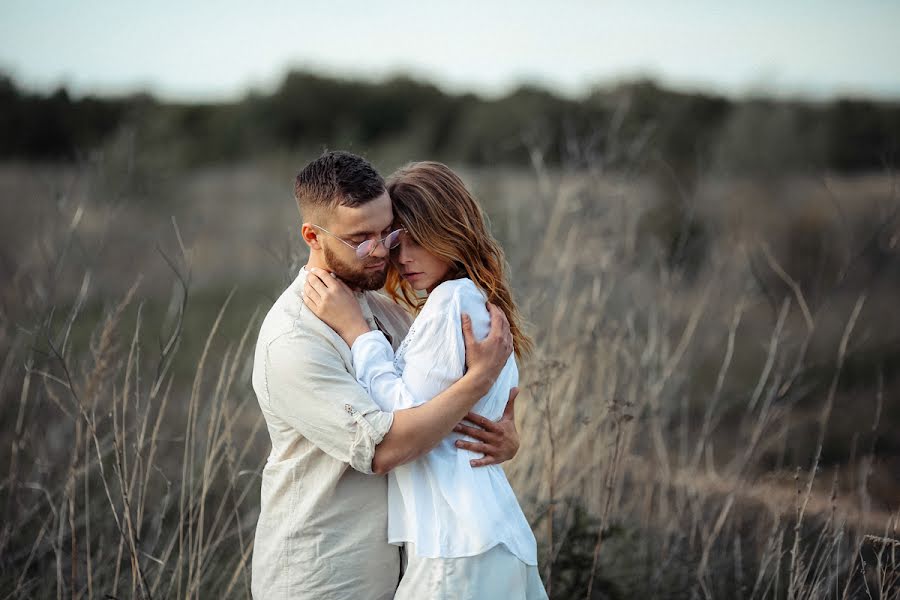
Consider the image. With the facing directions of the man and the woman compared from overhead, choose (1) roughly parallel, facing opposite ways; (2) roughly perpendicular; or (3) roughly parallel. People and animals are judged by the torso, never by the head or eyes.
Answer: roughly parallel, facing opposite ways

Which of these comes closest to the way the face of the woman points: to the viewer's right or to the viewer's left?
to the viewer's left

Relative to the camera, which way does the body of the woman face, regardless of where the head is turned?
to the viewer's left

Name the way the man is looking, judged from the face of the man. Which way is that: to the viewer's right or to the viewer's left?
to the viewer's right

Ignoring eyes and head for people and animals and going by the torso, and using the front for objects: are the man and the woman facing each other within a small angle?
yes

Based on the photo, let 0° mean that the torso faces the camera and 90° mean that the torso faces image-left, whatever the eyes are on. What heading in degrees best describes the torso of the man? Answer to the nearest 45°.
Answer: approximately 270°
